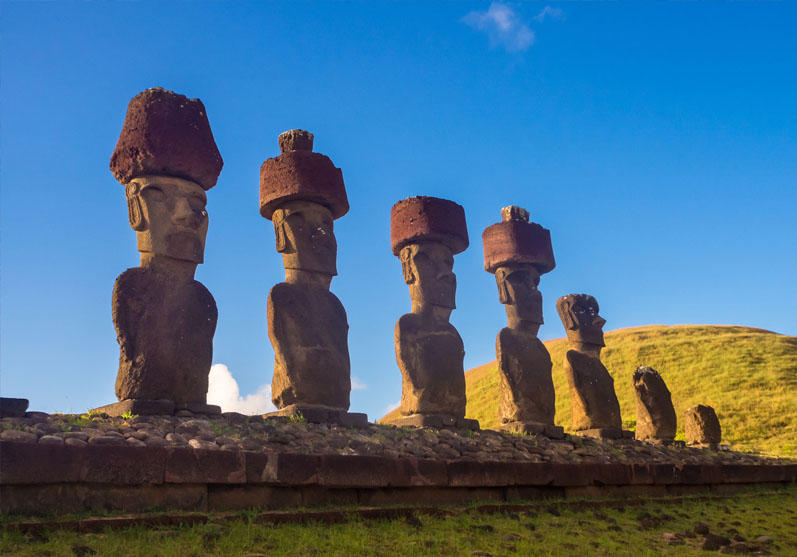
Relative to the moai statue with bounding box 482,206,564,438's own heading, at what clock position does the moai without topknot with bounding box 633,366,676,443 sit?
The moai without topknot is roughly at 9 o'clock from the moai statue.

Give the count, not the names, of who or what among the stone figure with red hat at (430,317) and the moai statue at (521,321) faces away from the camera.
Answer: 0

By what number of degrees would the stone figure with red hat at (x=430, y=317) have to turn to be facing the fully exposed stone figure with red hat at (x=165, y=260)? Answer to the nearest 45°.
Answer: approximately 90° to its right

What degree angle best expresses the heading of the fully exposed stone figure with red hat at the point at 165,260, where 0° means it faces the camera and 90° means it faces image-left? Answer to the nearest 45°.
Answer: approximately 315°

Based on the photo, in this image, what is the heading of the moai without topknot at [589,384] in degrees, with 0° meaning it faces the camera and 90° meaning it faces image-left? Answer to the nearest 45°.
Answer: approximately 315°

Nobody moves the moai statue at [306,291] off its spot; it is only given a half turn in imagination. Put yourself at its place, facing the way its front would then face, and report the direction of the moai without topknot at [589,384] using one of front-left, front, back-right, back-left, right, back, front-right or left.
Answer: right

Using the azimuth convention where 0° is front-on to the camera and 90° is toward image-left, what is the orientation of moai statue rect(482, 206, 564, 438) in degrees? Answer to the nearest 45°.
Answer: approximately 315°

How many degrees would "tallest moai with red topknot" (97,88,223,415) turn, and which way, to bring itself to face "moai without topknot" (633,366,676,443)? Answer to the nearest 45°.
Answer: approximately 90° to its left

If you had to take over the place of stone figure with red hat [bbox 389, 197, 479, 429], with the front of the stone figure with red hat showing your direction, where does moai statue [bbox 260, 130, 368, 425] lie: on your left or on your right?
on your right

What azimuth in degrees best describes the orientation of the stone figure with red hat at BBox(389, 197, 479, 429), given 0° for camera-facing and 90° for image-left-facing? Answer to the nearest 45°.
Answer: approximately 315°

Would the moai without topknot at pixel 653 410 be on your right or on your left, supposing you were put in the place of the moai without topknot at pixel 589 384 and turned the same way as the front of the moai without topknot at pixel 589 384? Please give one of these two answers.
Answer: on your left

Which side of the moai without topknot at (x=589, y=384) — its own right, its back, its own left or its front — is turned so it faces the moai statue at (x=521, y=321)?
right
